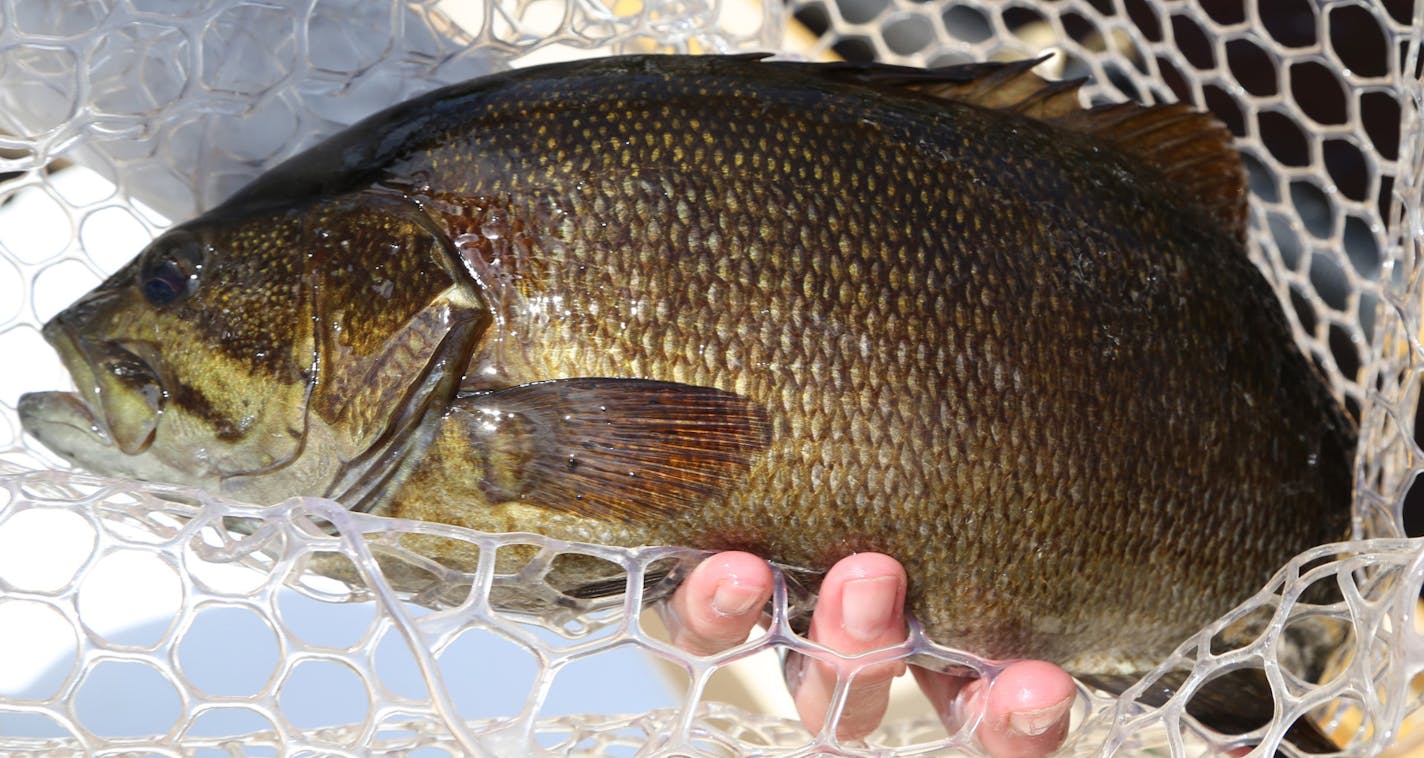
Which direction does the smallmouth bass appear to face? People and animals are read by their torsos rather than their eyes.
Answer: to the viewer's left
